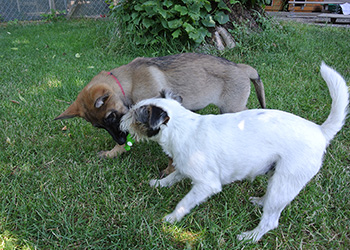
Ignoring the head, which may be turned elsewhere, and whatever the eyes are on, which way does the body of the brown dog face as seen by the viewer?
to the viewer's left

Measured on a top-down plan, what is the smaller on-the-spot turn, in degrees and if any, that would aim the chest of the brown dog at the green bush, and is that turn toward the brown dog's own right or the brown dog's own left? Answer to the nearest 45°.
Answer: approximately 90° to the brown dog's own right

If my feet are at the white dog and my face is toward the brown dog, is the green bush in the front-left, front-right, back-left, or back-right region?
front-right

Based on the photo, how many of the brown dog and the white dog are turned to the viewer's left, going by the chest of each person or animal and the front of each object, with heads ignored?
2

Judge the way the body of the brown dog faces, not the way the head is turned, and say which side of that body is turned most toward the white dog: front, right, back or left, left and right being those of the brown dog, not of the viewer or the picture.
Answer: left

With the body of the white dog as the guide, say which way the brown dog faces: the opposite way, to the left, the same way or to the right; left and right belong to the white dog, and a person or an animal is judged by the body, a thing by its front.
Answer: the same way

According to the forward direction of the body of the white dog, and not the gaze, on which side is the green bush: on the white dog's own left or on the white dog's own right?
on the white dog's own right

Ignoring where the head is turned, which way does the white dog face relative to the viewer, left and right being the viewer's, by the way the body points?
facing to the left of the viewer

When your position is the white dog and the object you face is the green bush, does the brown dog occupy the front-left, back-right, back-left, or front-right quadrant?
front-left

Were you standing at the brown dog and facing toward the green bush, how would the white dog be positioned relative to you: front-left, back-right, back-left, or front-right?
back-right
